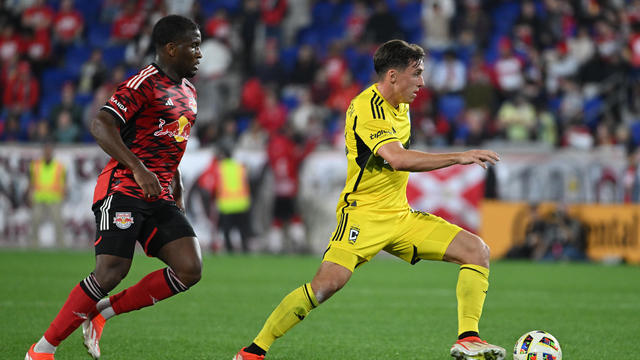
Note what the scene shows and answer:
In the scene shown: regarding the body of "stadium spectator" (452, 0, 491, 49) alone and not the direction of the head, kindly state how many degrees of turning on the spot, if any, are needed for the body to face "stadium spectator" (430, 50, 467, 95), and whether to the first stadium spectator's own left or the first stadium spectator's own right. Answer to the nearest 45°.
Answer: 0° — they already face them

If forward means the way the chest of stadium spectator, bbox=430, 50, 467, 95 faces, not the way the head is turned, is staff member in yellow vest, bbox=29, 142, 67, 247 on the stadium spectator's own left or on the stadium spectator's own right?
on the stadium spectator's own right

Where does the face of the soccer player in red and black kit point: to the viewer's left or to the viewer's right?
to the viewer's right

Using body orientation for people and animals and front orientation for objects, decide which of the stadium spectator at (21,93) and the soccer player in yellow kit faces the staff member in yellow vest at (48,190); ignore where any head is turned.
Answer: the stadium spectator

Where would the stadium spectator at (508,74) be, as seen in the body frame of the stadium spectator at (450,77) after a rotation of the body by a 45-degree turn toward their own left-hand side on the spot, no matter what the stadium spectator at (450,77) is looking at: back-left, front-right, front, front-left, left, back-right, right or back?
front-left

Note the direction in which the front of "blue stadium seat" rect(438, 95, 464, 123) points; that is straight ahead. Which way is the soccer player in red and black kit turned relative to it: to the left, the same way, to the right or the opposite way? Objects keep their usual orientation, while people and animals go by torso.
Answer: to the left

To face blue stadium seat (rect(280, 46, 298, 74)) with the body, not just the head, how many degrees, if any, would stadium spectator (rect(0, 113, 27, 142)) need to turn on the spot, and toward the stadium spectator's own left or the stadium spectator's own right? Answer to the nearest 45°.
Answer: approximately 90° to the stadium spectator's own left

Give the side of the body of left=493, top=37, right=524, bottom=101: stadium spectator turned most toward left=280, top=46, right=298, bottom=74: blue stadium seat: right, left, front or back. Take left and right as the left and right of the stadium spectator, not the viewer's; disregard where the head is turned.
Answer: right

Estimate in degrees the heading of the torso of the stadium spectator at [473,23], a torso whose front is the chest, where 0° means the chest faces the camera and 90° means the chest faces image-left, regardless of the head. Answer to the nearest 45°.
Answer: approximately 0°

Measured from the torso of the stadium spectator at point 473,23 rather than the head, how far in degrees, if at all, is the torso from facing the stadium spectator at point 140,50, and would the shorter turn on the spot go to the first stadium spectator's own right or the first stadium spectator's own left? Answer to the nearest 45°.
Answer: approximately 90° to the first stadium spectator's own right

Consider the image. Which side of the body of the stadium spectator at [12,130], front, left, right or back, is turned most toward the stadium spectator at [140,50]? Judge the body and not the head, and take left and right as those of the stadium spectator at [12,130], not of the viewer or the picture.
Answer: left

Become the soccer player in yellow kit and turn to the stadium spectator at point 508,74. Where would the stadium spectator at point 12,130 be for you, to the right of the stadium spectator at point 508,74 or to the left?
left

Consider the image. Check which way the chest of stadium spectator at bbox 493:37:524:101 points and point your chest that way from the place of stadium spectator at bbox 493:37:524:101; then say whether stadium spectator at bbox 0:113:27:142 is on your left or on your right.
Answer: on your right
